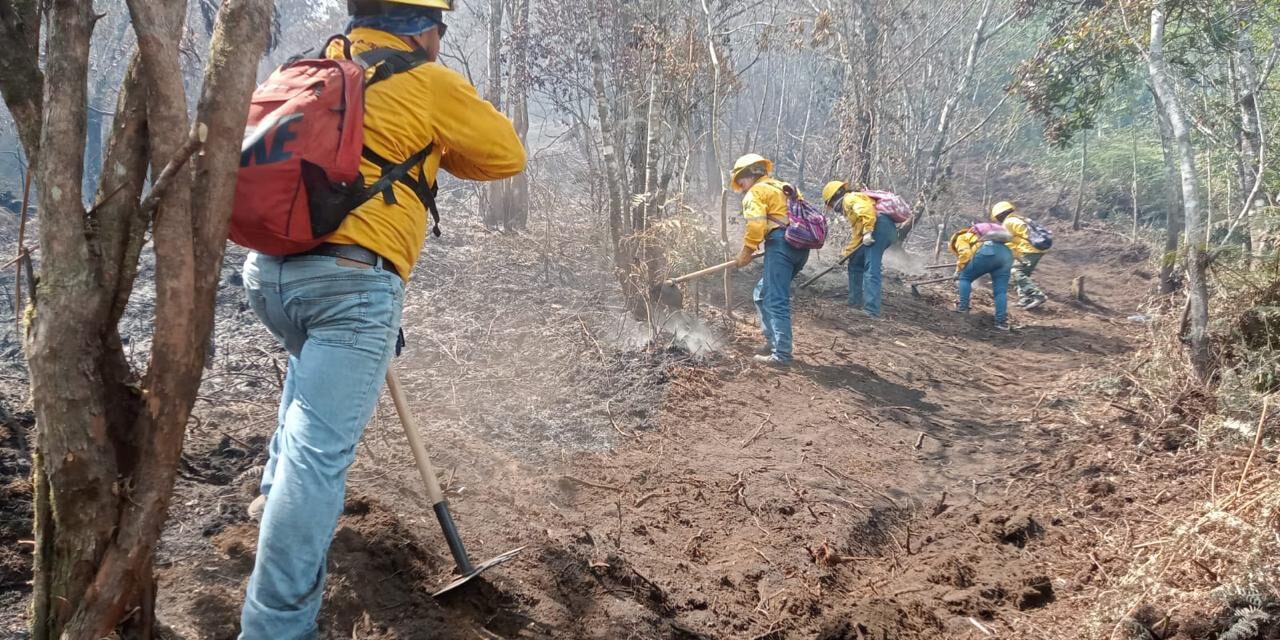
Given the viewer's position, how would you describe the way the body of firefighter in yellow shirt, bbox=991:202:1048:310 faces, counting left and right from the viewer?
facing to the left of the viewer

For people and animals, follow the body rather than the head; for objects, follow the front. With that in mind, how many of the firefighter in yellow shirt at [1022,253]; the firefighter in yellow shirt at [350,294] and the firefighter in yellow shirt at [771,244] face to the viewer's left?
2

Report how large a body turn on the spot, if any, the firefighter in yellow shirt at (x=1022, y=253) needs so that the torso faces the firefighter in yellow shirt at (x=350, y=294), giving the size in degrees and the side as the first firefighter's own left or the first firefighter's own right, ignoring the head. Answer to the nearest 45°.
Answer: approximately 90° to the first firefighter's own left

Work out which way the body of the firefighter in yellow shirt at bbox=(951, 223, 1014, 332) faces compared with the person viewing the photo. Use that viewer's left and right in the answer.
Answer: facing away from the viewer and to the left of the viewer

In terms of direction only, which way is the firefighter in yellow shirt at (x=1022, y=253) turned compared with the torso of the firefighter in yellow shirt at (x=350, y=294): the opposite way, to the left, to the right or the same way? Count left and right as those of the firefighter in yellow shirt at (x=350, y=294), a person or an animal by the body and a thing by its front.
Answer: to the left

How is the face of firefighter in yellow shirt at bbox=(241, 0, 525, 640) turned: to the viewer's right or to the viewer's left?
to the viewer's right

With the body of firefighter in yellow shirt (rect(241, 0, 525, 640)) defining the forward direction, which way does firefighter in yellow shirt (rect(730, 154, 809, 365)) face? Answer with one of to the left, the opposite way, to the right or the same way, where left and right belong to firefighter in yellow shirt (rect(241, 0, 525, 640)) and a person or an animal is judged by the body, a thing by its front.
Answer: to the left

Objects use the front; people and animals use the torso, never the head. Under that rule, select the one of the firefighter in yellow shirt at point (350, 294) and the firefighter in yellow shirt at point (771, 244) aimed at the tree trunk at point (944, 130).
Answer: the firefighter in yellow shirt at point (350, 294)

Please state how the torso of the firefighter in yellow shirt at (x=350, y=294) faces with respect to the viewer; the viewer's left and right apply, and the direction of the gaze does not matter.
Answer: facing away from the viewer and to the right of the viewer

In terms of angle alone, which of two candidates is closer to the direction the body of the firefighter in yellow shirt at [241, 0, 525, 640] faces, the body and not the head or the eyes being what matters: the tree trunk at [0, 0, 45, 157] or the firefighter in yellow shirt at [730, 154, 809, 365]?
the firefighter in yellow shirt

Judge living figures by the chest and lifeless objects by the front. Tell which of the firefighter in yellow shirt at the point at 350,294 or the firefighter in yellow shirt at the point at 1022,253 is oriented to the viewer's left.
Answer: the firefighter in yellow shirt at the point at 1022,253

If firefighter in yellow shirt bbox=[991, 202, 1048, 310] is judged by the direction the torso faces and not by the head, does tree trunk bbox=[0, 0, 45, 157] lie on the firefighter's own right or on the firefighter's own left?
on the firefighter's own left

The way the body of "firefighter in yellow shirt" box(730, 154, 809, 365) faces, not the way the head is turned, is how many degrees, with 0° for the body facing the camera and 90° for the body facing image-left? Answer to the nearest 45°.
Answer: approximately 90°

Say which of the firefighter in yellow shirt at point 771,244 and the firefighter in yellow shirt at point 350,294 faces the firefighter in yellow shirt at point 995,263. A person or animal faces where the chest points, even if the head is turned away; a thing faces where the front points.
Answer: the firefighter in yellow shirt at point 350,294
